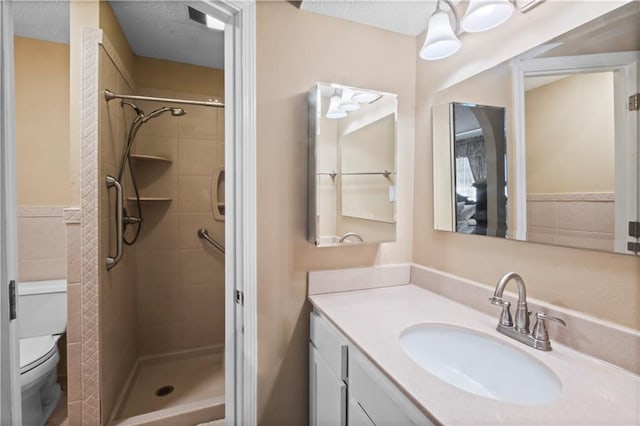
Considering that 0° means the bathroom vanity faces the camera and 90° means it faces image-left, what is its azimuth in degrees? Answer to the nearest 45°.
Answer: approximately 45°

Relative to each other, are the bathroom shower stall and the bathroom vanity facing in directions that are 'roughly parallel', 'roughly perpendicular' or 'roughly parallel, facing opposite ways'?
roughly perpendicular

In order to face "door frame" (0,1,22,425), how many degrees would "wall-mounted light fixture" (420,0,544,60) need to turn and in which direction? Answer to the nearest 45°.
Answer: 0° — it already faces it

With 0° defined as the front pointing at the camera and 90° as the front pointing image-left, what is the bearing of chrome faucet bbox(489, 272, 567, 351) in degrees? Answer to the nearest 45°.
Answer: approximately 45°

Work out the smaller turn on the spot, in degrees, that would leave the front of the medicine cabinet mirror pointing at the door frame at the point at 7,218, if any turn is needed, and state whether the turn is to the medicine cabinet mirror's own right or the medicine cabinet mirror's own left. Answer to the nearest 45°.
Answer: approximately 90° to the medicine cabinet mirror's own right

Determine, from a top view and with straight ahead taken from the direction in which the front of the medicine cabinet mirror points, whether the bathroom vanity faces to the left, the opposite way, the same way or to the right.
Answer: to the right
